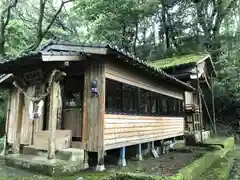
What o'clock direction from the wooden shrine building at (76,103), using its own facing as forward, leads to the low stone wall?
The low stone wall is roughly at 8 o'clock from the wooden shrine building.

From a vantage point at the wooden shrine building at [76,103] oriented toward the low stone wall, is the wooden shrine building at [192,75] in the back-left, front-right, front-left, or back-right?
front-left

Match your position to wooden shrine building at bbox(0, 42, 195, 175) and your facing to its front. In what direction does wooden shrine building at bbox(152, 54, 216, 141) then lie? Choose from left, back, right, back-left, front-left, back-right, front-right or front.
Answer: back

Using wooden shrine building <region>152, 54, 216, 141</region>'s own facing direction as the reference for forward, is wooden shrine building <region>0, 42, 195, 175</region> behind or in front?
in front

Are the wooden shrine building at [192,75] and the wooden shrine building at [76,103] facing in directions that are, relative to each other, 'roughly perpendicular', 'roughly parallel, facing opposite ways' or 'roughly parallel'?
roughly parallel

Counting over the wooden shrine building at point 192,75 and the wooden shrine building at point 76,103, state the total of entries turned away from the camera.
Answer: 0

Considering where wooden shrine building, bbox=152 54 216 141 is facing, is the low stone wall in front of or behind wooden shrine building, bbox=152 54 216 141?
in front

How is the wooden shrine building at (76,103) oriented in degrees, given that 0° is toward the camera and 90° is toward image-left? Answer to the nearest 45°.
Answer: approximately 45°

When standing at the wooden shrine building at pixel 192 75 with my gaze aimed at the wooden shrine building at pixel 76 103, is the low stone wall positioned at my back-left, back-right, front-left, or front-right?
front-left

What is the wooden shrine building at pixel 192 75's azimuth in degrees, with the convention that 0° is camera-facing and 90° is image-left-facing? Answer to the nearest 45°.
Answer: approximately 45°
